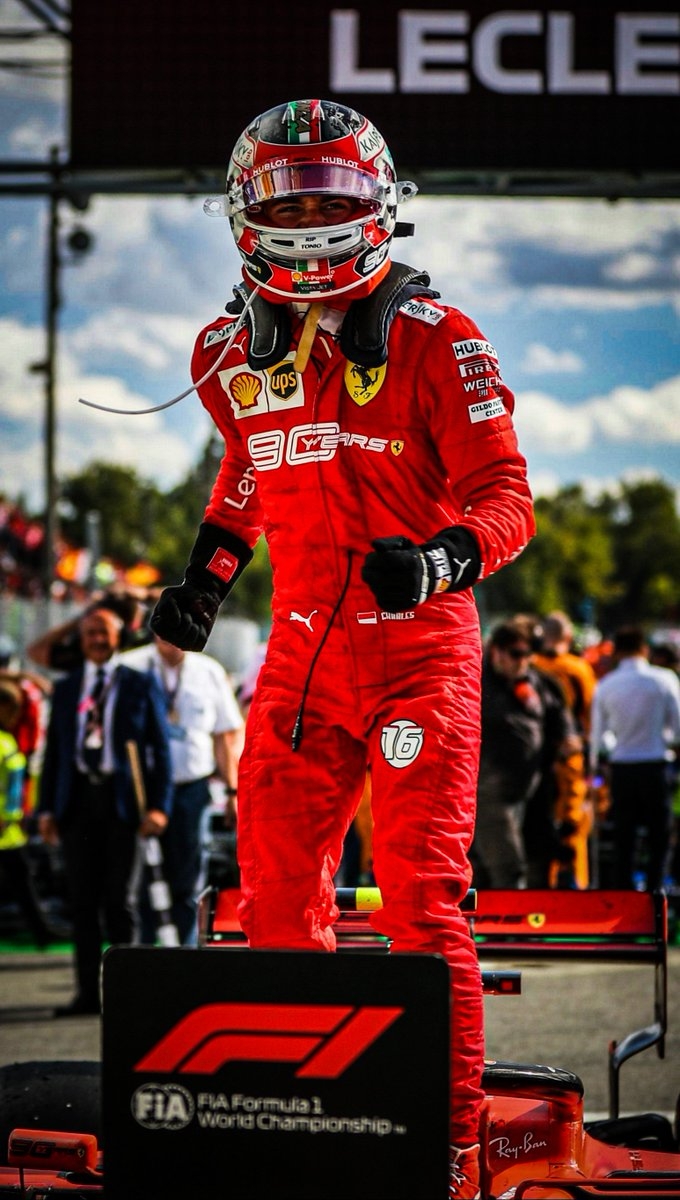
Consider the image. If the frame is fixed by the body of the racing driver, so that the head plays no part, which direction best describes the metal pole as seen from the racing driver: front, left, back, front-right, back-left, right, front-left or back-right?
back

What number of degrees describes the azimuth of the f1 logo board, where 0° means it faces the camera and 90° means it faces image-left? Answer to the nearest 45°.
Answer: approximately 0°

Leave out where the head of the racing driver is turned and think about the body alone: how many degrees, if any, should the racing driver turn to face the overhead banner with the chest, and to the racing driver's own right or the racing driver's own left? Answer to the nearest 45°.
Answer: approximately 180°

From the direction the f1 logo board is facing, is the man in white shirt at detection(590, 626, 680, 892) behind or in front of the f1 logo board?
behind

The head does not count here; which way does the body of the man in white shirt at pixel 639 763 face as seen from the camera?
away from the camera

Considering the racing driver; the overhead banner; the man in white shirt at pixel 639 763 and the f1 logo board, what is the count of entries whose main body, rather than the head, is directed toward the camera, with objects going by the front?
3

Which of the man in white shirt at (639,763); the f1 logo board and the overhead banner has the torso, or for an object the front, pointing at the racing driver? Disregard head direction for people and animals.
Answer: the overhead banner

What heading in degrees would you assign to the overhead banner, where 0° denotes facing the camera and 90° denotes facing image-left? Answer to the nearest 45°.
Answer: approximately 0°

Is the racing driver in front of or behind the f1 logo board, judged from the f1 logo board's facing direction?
behind
